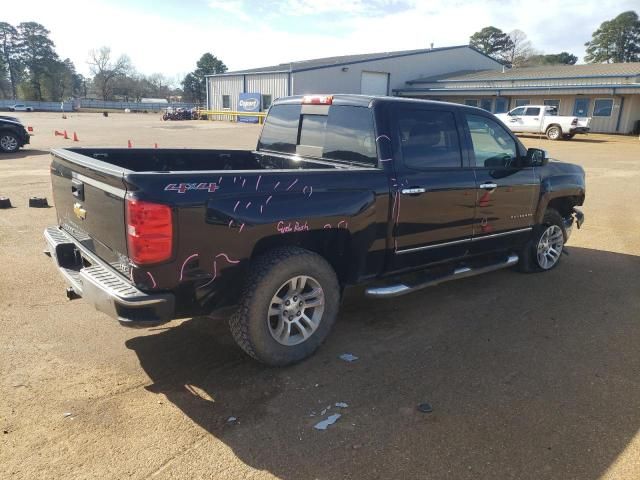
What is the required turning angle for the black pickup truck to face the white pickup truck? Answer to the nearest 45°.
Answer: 0° — it already faces it

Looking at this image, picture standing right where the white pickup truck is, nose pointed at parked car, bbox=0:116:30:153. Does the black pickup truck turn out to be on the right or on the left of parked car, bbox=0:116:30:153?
left

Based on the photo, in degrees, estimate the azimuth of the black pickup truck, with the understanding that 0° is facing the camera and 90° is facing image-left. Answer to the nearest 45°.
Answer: approximately 225°

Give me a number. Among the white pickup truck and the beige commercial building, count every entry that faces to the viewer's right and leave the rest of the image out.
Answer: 0

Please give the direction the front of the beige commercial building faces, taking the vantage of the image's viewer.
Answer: facing the viewer and to the left of the viewer

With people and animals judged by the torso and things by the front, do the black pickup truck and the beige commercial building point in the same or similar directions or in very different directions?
very different directions

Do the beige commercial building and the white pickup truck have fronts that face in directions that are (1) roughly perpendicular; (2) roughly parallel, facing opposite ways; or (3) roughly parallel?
roughly perpendicular

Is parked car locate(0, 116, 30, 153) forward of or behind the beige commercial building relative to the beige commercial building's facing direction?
forward

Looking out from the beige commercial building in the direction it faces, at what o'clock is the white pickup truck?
The white pickup truck is roughly at 11 o'clock from the beige commercial building.

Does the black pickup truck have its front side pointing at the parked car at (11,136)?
no

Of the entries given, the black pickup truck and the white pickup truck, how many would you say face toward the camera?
0

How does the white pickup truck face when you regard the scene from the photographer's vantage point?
facing away from the viewer and to the left of the viewer
